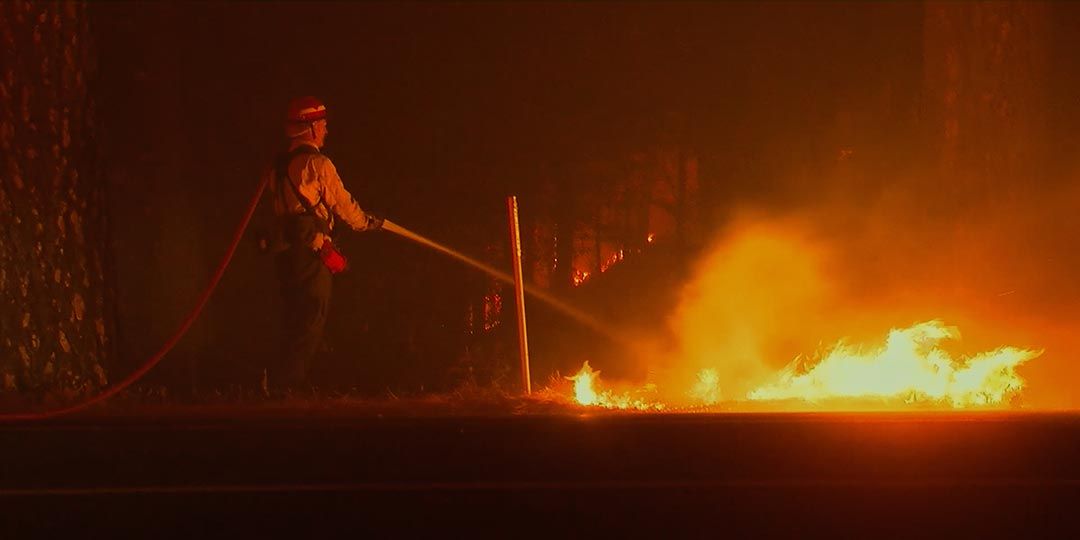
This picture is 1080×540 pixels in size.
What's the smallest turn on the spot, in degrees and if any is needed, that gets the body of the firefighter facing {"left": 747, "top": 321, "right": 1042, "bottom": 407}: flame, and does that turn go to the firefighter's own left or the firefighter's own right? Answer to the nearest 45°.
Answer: approximately 45° to the firefighter's own right

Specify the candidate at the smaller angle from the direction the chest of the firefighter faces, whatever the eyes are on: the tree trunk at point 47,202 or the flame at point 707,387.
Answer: the flame

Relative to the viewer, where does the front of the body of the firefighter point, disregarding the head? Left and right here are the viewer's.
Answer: facing away from the viewer and to the right of the viewer

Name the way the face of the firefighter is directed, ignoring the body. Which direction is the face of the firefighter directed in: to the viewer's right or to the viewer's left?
to the viewer's right

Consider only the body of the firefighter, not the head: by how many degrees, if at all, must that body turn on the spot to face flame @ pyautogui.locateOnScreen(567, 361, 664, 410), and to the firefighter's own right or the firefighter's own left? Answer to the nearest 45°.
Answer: approximately 45° to the firefighter's own right
